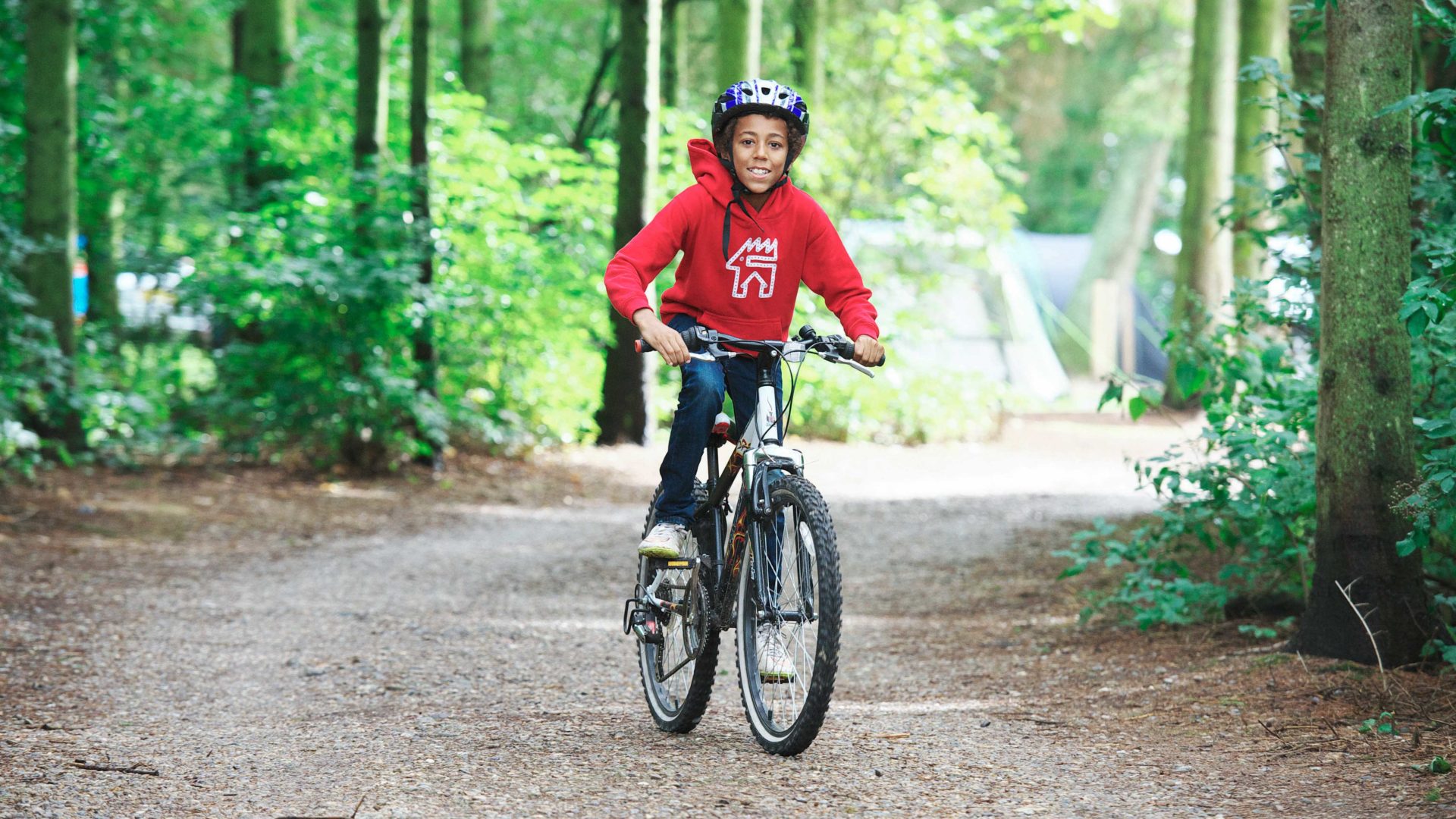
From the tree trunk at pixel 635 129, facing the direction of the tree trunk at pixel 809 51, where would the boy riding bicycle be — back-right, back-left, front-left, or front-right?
back-right

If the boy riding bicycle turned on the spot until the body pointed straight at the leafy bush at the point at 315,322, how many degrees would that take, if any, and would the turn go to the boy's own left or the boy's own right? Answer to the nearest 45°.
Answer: approximately 135° to the boy's own right

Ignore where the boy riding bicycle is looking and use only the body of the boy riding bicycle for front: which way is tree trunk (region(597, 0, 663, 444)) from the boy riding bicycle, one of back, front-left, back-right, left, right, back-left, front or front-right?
back

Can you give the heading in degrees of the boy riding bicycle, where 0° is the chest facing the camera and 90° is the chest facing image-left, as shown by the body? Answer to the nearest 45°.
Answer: approximately 0°

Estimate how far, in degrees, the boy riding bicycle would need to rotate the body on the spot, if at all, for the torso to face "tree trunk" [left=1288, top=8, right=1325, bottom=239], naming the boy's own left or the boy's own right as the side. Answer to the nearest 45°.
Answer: approximately 135° to the boy's own left

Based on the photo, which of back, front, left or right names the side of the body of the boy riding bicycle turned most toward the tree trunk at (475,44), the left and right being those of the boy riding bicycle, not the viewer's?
back

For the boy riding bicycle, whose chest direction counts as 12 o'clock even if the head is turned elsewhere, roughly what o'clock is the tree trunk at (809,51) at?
The tree trunk is roughly at 6 o'clock from the boy riding bicycle.

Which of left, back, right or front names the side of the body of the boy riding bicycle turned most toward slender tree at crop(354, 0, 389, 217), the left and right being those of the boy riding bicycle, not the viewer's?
back

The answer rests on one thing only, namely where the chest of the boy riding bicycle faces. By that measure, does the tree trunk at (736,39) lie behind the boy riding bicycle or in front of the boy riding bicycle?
behind

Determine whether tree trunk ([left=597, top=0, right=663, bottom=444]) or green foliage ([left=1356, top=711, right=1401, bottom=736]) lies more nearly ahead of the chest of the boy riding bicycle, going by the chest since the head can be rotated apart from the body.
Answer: the green foliage

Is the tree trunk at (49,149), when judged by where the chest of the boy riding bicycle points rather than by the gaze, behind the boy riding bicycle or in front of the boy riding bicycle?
behind

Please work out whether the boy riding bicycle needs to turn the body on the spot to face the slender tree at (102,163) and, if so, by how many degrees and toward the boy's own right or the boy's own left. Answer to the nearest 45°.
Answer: approximately 135° to the boy's own right

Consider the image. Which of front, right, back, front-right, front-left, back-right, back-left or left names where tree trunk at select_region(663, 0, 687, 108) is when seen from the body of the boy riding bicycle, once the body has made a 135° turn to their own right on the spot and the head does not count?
front-right
